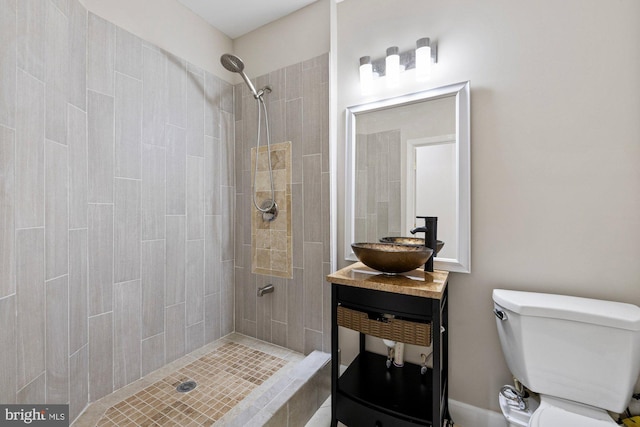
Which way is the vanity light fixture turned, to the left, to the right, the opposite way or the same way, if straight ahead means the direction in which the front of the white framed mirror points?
the same way

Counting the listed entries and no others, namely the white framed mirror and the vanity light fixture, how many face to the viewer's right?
0

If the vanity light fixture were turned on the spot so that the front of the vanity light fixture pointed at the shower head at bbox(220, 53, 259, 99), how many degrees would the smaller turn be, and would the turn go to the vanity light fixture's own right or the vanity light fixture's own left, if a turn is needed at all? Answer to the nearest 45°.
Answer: approximately 45° to the vanity light fixture's own right

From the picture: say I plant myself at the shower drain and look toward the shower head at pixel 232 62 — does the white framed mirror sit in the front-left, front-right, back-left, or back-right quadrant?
front-right

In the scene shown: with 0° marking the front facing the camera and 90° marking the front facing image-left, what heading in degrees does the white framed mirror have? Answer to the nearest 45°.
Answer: approximately 45°

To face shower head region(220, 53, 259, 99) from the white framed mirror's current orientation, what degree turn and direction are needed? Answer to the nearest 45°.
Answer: approximately 45° to its right
